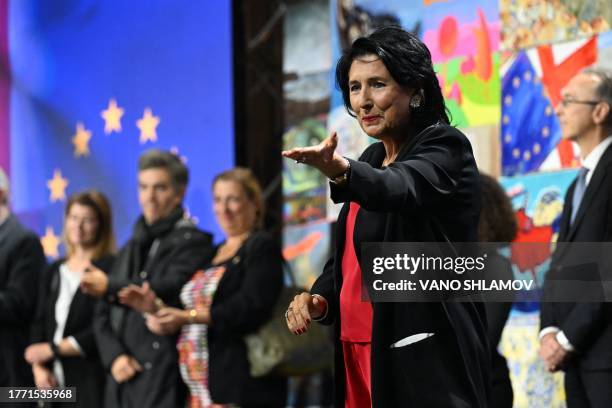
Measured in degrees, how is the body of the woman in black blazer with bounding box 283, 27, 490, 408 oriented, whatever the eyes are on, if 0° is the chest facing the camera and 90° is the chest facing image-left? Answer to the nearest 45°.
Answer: approximately 45°

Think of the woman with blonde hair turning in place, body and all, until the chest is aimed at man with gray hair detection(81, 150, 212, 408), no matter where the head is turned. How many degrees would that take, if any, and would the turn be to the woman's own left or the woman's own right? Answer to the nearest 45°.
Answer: approximately 90° to the woman's own right

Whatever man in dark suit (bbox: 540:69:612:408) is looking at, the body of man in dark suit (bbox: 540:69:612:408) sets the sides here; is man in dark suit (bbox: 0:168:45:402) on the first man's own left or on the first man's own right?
on the first man's own right

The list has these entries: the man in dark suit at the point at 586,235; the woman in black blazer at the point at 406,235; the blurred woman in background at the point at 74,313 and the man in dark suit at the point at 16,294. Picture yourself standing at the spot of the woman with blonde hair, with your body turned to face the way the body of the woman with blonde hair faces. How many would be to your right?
2

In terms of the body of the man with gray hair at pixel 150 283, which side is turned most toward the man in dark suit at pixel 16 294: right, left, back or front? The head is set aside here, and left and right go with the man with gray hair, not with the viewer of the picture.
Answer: right

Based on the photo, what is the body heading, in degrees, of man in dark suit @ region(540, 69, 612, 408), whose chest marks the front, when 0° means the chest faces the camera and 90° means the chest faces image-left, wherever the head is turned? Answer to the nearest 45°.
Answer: approximately 45°

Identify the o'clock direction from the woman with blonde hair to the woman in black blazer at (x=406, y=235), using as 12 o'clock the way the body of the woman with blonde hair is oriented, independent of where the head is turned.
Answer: The woman in black blazer is roughly at 10 o'clock from the woman with blonde hair.

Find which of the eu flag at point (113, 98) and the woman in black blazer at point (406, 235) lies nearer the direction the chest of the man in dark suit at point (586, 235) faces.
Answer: the woman in black blazer

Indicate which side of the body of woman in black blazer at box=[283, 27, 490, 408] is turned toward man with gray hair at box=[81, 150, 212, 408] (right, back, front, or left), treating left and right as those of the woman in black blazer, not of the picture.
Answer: right
